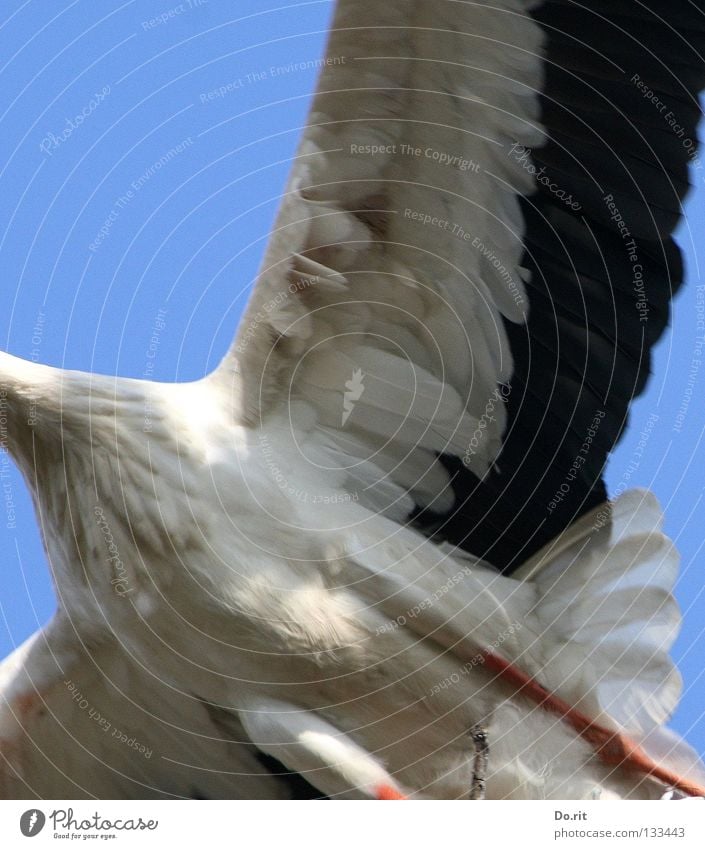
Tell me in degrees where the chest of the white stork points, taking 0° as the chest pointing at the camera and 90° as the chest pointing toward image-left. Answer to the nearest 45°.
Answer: approximately 90°
